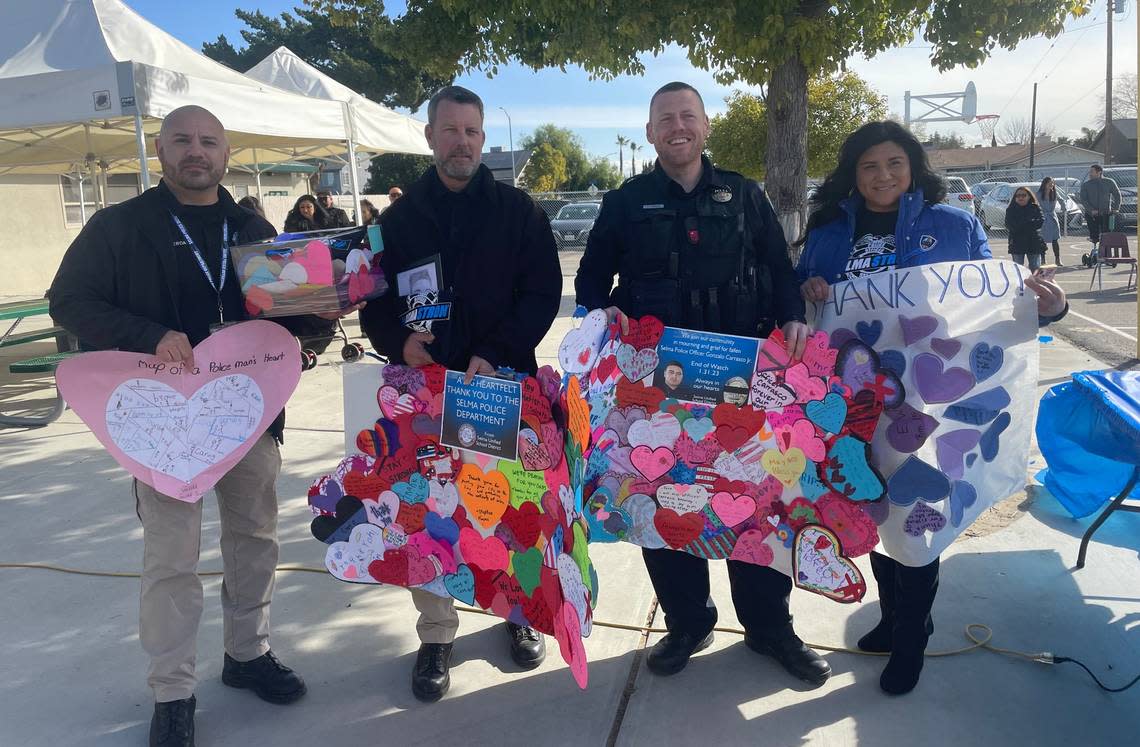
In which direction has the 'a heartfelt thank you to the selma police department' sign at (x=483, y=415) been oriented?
toward the camera

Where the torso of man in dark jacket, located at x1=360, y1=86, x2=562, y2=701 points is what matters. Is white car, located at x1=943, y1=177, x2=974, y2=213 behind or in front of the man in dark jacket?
behind

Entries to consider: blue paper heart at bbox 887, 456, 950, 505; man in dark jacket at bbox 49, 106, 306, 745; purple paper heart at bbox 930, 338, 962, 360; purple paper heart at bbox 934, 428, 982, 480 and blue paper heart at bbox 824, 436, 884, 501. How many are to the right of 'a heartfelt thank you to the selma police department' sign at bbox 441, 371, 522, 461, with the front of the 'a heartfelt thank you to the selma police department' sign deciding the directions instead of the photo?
1

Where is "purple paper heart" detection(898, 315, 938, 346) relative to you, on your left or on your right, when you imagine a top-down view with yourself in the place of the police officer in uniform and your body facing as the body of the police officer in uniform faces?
on your left

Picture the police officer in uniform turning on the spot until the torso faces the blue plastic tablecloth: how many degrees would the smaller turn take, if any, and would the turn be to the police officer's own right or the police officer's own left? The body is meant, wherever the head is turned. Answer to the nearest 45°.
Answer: approximately 135° to the police officer's own left

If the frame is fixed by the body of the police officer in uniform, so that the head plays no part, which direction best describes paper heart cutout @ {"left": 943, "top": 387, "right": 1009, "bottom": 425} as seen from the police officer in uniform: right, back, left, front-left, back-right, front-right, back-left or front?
left

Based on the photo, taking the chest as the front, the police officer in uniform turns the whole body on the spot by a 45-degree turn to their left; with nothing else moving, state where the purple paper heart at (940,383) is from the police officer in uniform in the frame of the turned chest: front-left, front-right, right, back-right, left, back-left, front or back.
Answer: front-left

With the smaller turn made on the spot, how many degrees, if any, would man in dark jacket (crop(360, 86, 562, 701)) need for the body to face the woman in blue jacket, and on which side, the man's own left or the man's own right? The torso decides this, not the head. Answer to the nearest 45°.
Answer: approximately 90° to the man's own left

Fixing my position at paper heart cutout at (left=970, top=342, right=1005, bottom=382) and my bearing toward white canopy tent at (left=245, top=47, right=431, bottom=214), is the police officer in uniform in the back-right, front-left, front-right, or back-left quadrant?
front-left

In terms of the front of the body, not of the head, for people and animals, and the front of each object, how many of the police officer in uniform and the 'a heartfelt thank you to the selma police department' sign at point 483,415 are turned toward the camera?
2
